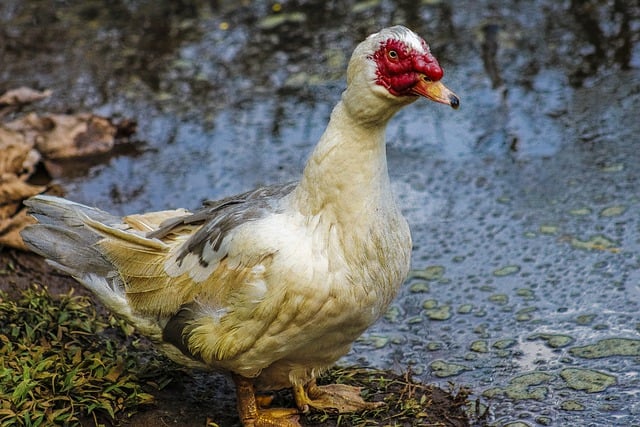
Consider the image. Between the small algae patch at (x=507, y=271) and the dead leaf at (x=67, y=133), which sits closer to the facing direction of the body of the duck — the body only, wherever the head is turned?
the small algae patch

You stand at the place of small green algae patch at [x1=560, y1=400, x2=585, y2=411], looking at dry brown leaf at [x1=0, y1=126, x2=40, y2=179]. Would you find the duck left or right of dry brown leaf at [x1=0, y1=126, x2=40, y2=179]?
left

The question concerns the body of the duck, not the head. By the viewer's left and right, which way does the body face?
facing to the right of the viewer

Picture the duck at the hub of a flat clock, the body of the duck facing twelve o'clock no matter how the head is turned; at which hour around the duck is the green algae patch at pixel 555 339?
The green algae patch is roughly at 11 o'clock from the duck.

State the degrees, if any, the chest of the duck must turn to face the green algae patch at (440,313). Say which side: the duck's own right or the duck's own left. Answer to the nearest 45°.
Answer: approximately 45° to the duck's own left

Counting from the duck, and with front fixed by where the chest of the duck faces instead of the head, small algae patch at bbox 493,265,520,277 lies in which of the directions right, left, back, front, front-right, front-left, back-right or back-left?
front-left

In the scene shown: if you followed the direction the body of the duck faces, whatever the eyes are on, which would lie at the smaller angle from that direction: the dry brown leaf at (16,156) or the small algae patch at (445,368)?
the small algae patch

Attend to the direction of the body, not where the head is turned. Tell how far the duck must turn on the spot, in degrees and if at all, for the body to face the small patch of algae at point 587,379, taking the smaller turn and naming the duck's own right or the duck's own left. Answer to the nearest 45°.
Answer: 0° — it already faces it

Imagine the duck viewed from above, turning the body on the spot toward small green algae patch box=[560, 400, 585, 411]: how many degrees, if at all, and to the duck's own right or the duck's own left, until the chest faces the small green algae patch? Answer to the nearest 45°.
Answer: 0° — it already faces it

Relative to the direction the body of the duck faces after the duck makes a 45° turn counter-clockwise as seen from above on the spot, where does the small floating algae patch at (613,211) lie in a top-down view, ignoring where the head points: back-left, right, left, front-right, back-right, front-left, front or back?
front

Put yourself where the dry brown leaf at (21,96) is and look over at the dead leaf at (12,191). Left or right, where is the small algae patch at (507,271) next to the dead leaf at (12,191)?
left

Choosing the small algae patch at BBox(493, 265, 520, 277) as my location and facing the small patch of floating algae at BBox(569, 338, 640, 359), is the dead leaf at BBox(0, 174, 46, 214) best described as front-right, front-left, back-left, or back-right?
back-right

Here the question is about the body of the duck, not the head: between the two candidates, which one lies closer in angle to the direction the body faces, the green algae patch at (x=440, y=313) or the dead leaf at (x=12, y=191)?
the green algae patch

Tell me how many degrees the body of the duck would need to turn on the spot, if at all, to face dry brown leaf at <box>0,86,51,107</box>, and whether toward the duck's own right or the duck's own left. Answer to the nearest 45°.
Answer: approximately 135° to the duck's own left

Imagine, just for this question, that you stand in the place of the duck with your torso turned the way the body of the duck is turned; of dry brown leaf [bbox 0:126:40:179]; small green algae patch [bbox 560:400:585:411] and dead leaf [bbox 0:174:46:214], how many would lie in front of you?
1

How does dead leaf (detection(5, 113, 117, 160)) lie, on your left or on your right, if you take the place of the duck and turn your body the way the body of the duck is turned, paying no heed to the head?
on your left
